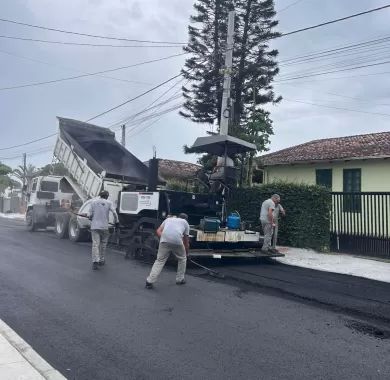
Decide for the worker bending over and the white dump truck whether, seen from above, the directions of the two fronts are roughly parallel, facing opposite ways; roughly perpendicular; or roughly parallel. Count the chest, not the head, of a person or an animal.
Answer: roughly perpendicular

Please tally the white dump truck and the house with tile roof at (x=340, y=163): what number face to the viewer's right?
0

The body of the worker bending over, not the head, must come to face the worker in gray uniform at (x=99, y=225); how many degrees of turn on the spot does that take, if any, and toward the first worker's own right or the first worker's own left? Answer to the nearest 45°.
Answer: approximately 90° to the first worker's own left

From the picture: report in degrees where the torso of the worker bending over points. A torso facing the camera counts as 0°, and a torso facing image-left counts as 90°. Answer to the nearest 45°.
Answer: approximately 225°

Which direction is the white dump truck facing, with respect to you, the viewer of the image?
facing away from the viewer and to the left of the viewer

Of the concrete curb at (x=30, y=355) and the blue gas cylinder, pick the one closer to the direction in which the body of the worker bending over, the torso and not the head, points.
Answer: the blue gas cylinder

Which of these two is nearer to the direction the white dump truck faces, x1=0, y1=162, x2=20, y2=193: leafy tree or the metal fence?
the leafy tree
